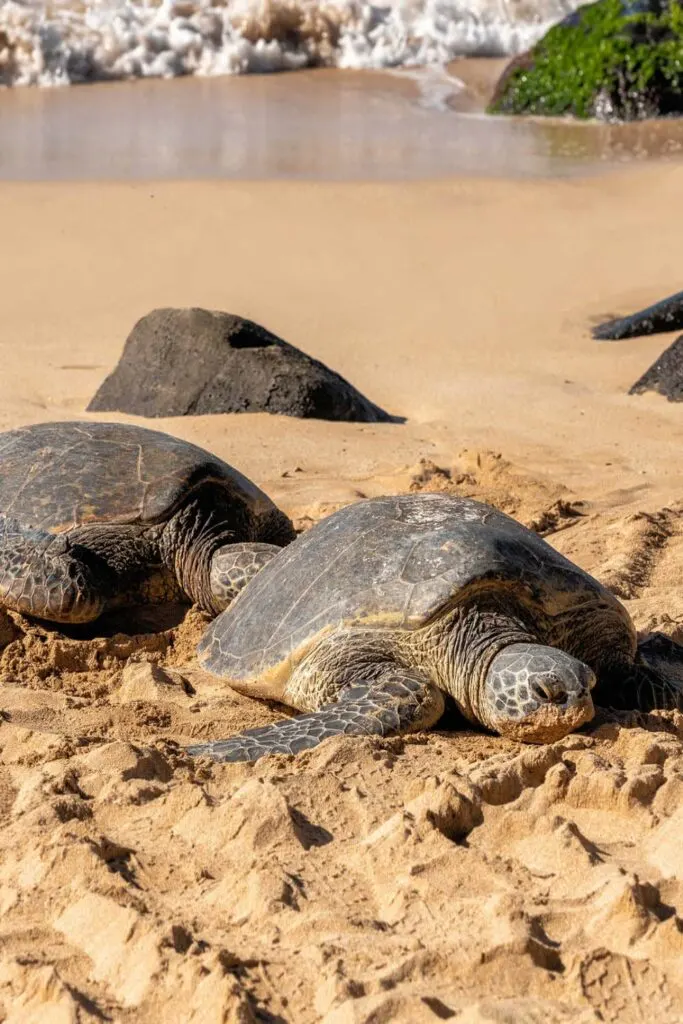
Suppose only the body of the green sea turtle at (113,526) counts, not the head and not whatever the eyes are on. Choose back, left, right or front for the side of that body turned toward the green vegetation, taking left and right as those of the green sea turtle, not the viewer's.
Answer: left

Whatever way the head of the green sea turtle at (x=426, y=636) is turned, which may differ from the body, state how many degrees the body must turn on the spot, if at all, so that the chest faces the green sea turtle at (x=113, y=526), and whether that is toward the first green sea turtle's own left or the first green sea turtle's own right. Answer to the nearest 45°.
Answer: approximately 180°

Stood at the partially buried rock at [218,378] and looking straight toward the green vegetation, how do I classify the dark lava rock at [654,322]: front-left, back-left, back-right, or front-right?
front-right

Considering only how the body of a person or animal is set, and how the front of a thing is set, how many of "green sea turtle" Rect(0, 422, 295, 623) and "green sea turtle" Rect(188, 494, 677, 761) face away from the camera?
0

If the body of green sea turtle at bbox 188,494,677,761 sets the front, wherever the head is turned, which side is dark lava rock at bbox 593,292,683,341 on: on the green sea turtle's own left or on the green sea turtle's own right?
on the green sea turtle's own left

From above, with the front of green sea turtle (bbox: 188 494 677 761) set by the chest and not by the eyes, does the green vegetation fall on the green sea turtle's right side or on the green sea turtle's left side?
on the green sea turtle's left side

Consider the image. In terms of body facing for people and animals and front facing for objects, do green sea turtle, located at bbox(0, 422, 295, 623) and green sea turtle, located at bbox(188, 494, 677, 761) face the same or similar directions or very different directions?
same or similar directions

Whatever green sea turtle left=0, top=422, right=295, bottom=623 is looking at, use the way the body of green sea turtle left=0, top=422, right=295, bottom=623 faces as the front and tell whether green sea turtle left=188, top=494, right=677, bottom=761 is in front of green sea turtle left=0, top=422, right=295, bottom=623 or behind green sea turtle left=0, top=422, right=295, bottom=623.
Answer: in front

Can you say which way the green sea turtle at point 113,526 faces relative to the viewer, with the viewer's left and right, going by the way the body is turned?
facing the viewer and to the right of the viewer

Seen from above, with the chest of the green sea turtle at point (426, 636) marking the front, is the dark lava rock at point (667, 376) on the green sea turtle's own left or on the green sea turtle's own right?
on the green sea turtle's own left

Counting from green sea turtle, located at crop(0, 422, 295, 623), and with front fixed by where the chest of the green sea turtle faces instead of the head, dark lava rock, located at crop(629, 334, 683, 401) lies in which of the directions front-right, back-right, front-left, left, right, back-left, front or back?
left
